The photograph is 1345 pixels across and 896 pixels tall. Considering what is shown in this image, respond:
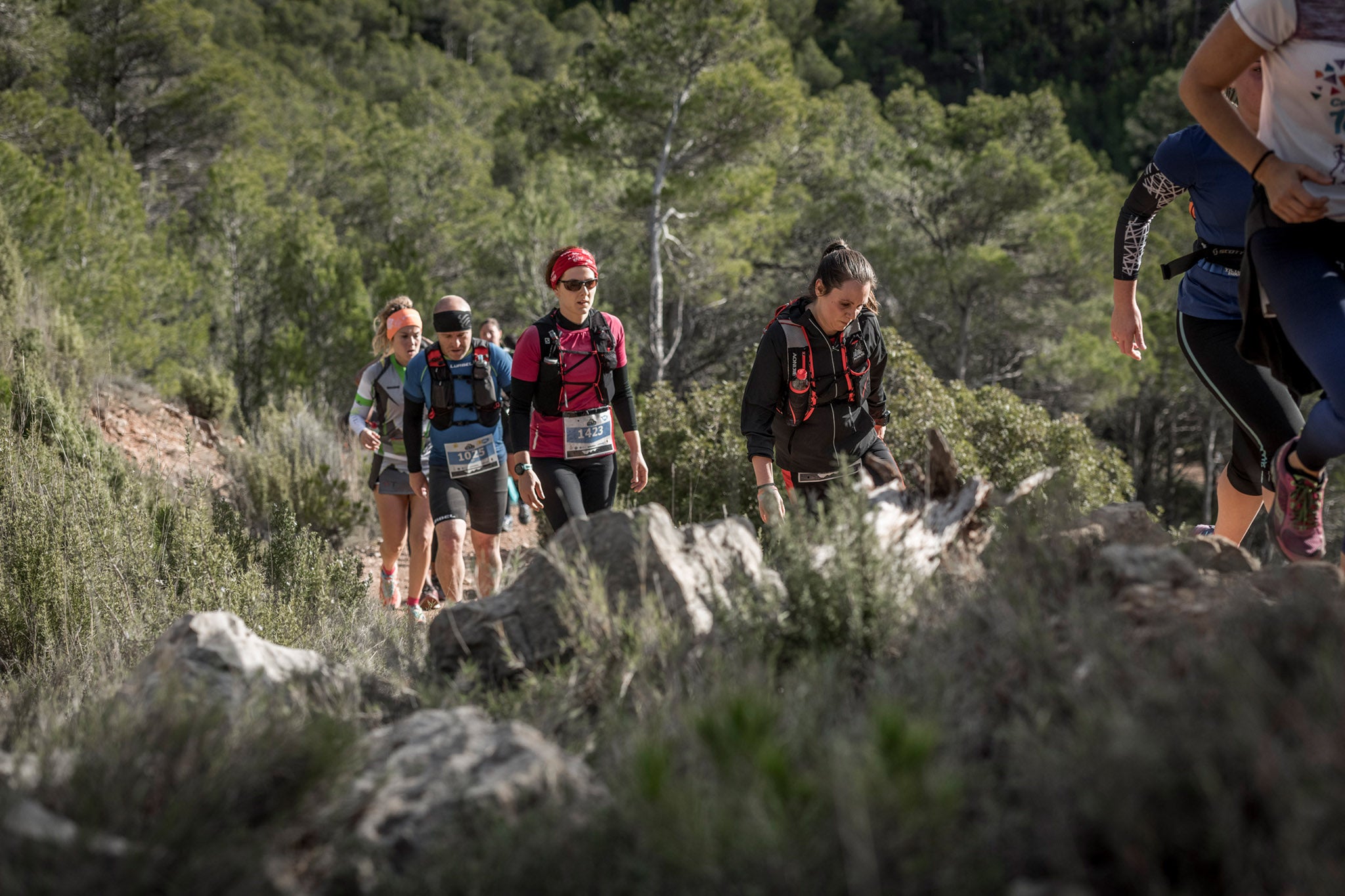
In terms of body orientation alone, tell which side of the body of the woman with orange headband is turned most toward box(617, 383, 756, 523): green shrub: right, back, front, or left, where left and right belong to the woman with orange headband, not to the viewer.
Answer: left

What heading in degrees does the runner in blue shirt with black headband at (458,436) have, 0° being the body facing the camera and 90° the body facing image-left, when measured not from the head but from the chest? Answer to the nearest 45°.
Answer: approximately 0°

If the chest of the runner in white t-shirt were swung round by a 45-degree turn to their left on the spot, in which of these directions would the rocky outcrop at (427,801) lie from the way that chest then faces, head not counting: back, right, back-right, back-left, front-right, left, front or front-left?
back-right

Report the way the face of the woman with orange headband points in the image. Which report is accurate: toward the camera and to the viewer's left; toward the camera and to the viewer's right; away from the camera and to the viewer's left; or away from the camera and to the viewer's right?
toward the camera and to the viewer's right

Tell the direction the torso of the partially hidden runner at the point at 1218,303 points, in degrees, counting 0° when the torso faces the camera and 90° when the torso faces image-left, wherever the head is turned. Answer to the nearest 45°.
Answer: approximately 315°

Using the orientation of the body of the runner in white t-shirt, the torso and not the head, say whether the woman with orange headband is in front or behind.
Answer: behind

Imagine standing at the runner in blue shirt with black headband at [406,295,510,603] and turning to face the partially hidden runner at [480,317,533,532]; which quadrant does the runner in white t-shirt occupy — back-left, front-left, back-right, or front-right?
back-right
